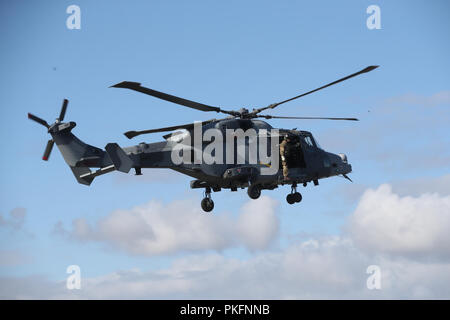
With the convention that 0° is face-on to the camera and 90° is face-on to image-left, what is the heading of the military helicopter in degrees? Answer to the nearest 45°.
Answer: approximately 270°
